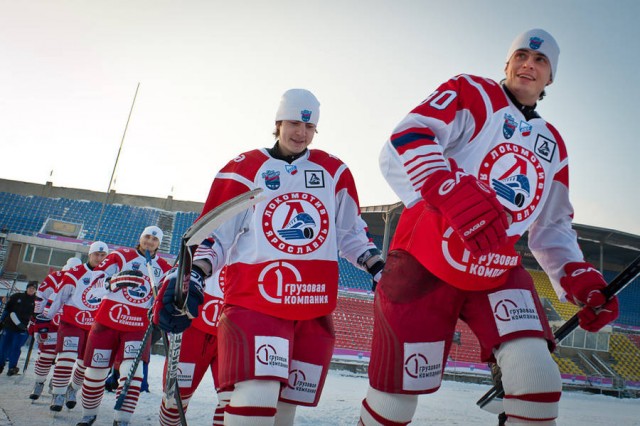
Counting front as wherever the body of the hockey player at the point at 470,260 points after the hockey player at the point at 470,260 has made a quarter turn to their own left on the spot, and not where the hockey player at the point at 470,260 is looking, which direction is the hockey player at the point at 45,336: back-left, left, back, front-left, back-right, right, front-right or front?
left

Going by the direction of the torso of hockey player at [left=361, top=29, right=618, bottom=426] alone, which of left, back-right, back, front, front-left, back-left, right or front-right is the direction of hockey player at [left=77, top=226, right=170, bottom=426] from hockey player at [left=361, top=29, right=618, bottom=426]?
back

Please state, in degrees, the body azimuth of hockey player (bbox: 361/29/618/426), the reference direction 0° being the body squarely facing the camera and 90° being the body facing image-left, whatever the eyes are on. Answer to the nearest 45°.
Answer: approximately 315°

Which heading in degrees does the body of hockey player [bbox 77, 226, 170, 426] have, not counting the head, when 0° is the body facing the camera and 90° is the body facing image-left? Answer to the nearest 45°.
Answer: approximately 315°

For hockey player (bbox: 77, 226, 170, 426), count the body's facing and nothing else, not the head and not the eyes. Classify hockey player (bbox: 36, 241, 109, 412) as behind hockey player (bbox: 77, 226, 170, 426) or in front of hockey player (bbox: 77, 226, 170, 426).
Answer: behind

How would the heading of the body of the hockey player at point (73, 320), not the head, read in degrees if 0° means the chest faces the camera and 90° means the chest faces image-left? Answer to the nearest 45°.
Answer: approximately 315°

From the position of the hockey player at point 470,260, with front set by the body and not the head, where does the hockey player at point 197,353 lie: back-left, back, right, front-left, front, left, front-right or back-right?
back
